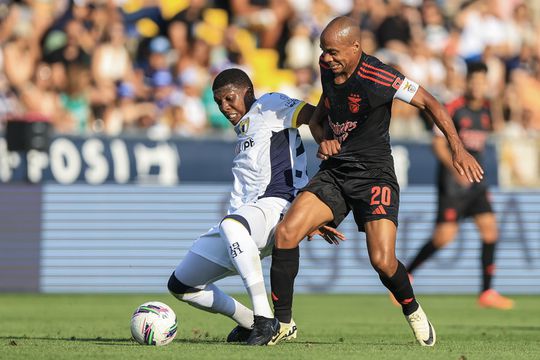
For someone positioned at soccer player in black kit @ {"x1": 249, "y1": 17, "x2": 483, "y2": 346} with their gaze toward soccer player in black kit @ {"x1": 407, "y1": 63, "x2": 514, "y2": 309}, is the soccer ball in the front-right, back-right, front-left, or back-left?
back-left

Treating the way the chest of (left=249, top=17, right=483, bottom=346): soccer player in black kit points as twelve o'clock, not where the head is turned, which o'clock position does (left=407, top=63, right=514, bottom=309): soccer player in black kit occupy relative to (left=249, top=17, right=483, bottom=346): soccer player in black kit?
(left=407, top=63, right=514, bottom=309): soccer player in black kit is roughly at 5 o'clock from (left=249, top=17, right=483, bottom=346): soccer player in black kit.

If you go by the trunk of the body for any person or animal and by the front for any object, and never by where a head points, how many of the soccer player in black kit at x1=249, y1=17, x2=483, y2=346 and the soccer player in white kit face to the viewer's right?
0

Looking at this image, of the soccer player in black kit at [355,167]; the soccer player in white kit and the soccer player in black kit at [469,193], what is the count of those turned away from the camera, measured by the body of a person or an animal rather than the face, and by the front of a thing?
0

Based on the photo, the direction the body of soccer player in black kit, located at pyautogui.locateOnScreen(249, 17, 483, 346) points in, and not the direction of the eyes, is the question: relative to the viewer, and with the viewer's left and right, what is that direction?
facing the viewer and to the left of the viewer
